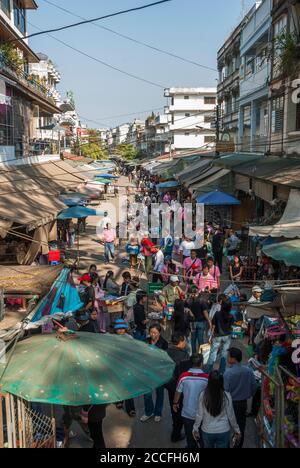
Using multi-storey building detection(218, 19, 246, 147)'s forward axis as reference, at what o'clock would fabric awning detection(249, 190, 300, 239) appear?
The fabric awning is roughly at 9 o'clock from the multi-storey building.

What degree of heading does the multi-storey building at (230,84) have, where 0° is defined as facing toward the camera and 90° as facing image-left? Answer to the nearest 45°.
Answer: approximately 90°

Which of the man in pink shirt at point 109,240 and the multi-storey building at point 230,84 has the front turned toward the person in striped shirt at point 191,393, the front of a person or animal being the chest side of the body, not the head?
the man in pink shirt

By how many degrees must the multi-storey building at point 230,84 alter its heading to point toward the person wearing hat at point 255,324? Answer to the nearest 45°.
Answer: approximately 90° to its left

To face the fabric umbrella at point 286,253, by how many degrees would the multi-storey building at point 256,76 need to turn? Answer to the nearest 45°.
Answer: approximately 90° to its left

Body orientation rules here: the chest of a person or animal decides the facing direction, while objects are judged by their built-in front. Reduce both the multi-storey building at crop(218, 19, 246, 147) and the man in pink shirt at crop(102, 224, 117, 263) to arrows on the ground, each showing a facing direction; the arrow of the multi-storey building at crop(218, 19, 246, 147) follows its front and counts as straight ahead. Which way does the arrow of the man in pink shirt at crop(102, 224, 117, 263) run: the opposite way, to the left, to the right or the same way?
to the left

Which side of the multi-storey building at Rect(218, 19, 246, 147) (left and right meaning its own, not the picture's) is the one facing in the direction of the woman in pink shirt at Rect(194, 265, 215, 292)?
left

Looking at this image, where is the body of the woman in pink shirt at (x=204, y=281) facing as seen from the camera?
toward the camera

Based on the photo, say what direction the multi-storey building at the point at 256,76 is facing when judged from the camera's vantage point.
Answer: facing to the left of the viewer

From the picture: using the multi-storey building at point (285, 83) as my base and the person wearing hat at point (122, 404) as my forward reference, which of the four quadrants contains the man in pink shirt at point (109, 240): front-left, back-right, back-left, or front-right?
front-right

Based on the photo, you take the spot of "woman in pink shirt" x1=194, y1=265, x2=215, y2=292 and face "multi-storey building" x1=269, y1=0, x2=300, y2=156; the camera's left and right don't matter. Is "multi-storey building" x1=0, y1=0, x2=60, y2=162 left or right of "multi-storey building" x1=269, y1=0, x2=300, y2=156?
left

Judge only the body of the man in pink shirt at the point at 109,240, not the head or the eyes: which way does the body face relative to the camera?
toward the camera

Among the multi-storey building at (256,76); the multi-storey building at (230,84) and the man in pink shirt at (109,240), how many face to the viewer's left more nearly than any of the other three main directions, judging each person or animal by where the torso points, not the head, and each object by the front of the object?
2

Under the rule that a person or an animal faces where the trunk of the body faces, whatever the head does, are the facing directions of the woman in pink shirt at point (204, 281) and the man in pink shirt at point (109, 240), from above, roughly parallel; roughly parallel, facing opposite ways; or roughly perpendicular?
roughly parallel

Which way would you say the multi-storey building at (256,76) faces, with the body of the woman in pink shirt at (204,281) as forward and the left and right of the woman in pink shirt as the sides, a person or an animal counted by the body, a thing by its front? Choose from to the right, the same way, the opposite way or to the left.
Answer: to the right
